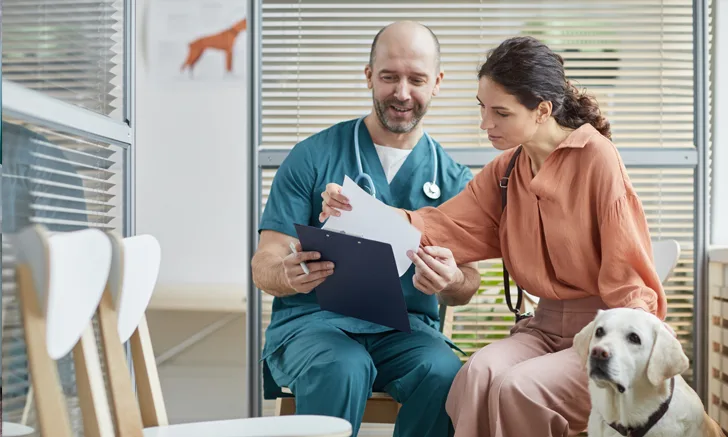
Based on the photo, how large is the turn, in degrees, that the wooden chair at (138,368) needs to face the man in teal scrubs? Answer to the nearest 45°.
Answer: approximately 45° to its left

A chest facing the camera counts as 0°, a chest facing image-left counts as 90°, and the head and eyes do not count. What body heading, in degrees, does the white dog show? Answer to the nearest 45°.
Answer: approximately 45°

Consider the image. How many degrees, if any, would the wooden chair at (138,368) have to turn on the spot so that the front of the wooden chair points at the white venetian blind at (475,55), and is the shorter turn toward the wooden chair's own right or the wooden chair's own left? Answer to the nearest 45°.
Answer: approximately 45° to the wooden chair's own left

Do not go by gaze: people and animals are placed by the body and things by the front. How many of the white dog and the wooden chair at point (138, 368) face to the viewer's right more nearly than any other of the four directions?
1

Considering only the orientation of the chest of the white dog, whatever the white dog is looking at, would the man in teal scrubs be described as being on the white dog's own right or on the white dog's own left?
on the white dog's own right

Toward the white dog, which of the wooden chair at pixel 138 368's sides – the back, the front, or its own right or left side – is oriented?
front

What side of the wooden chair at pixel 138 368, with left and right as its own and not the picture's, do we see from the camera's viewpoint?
right
